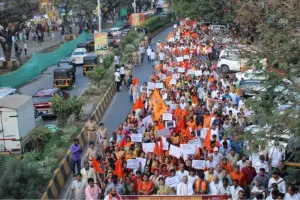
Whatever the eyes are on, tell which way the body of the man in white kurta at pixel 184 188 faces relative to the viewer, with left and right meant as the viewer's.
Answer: facing the viewer

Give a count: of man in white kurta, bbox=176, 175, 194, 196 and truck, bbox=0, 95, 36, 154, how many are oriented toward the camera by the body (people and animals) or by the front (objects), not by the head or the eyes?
1

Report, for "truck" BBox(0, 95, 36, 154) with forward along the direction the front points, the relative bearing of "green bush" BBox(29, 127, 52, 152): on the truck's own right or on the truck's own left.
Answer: on the truck's own right

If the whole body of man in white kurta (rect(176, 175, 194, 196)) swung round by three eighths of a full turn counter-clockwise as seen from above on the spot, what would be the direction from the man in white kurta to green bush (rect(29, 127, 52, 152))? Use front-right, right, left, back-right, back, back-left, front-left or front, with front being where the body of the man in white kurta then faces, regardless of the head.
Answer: left

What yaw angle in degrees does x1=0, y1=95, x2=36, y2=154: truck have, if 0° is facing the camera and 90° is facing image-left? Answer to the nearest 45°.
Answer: approximately 225°

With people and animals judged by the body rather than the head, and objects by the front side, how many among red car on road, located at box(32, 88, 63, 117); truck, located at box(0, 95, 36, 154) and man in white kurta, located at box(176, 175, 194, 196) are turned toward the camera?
1

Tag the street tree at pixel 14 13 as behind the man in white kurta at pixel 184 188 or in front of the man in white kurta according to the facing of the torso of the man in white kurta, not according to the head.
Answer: behind

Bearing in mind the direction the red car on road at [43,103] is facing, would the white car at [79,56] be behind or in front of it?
in front

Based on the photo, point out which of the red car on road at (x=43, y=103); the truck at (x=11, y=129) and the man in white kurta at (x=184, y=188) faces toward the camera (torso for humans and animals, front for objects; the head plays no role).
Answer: the man in white kurta

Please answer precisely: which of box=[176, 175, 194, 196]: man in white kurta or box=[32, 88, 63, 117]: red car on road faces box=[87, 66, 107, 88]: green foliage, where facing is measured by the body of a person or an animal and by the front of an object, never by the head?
the red car on road

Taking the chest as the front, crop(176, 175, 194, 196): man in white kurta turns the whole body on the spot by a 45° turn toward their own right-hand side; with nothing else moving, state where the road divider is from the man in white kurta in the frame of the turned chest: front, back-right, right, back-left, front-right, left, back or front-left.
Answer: right

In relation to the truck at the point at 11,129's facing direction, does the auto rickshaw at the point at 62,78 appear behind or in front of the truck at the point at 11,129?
in front

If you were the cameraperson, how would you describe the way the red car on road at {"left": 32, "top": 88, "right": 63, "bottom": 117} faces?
facing away from the viewer and to the right of the viewer

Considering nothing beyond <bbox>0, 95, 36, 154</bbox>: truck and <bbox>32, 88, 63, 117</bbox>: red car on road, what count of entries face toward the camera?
0

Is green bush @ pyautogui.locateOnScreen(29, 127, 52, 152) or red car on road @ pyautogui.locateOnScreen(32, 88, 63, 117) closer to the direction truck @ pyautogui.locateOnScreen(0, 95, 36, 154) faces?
the red car on road
